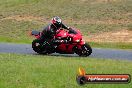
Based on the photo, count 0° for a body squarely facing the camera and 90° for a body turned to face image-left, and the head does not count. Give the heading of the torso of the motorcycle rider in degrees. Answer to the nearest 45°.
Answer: approximately 270°

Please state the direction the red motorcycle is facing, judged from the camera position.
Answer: facing to the right of the viewer
